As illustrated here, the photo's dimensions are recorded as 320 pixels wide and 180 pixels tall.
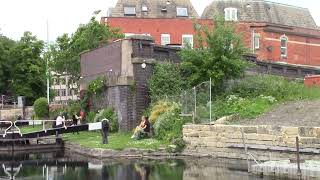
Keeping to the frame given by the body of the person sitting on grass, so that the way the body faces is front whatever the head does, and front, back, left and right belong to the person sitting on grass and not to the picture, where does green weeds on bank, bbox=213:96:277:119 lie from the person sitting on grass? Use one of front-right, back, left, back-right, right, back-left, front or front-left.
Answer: back-left

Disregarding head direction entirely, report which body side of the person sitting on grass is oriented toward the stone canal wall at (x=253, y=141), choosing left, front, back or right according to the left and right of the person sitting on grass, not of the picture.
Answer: back

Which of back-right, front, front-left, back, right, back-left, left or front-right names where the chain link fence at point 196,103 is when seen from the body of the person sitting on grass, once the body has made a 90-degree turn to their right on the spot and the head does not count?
back-right

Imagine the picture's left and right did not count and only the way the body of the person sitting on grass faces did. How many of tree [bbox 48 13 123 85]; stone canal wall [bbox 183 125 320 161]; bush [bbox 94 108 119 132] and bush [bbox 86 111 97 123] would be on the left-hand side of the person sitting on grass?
1

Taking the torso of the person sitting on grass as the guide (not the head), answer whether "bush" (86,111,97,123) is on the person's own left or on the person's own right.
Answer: on the person's own right

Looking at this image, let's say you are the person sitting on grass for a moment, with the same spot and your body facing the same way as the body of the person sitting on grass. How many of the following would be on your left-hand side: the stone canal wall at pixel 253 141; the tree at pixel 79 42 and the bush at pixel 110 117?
1
